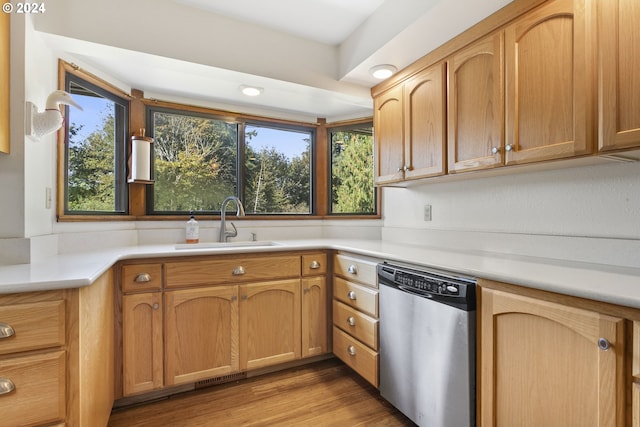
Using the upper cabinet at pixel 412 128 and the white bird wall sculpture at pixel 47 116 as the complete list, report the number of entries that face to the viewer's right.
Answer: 1

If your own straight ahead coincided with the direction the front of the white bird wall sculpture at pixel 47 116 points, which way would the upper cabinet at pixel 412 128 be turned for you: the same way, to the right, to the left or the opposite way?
the opposite way

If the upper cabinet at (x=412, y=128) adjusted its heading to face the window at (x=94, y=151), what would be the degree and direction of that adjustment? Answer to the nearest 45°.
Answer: approximately 45° to its right

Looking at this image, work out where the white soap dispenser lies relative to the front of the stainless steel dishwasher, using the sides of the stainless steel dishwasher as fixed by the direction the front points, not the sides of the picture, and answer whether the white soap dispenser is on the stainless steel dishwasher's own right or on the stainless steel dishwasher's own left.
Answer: on the stainless steel dishwasher's own right

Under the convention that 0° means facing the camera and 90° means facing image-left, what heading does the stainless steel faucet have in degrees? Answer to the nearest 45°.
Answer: approximately 315°

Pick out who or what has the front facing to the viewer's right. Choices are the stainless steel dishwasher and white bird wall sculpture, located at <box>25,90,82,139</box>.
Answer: the white bird wall sculpture

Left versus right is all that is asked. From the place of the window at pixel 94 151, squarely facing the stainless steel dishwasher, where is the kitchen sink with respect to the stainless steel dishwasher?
left
